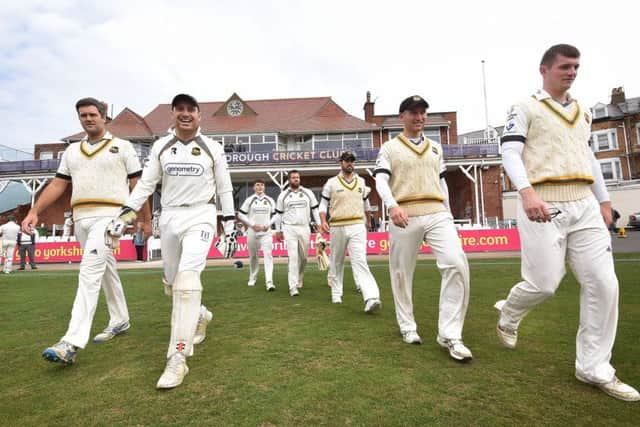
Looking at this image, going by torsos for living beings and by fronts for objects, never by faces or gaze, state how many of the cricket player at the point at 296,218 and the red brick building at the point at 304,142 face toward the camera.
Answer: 2

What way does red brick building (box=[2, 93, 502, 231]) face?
toward the camera

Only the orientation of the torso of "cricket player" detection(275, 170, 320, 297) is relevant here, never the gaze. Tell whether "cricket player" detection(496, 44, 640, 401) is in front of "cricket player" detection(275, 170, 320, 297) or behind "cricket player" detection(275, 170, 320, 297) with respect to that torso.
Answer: in front

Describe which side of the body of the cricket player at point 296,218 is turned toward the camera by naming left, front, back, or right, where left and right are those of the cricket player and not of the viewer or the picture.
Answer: front

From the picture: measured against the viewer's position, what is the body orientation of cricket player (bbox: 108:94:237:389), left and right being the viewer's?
facing the viewer

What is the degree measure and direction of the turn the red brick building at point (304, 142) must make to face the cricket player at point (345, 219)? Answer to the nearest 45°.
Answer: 0° — it already faces them

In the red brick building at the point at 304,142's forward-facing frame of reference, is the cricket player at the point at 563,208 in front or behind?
in front

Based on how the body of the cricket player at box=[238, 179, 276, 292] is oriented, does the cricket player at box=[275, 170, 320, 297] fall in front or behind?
in front

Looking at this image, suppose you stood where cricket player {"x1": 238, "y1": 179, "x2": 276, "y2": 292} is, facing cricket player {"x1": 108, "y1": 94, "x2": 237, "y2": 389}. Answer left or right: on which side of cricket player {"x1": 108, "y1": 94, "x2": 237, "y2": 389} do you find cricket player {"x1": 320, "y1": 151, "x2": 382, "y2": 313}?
left

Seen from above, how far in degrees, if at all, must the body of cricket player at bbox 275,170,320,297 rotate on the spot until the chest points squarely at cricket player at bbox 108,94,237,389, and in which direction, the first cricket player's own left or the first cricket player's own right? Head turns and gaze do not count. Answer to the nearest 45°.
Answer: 0° — they already face them

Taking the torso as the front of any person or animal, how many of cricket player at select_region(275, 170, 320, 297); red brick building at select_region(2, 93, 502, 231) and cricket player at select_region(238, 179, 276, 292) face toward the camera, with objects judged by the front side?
3

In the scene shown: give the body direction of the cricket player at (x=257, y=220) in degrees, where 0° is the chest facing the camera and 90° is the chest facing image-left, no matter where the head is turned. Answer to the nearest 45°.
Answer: approximately 0°
